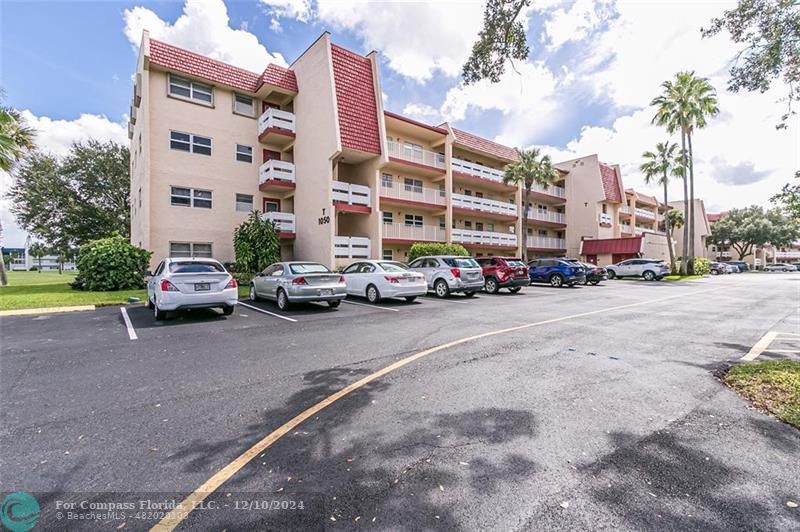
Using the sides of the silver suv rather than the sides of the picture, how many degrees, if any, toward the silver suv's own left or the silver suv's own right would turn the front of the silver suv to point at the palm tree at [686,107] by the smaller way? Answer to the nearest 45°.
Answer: approximately 90° to the silver suv's own right

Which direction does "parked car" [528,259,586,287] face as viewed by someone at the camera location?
facing away from the viewer and to the left of the viewer

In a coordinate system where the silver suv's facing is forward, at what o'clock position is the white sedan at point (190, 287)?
The white sedan is roughly at 9 o'clock from the silver suv.

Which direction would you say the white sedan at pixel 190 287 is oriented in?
away from the camera

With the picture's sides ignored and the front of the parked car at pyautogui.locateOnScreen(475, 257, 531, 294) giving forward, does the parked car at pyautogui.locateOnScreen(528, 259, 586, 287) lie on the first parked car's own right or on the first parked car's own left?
on the first parked car's own right

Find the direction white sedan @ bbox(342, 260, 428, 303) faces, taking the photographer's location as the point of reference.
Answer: facing away from the viewer and to the left of the viewer

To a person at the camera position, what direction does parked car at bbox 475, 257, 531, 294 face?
facing away from the viewer and to the left of the viewer

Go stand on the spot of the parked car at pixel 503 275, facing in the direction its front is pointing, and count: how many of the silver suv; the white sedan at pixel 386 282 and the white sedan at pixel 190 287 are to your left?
3

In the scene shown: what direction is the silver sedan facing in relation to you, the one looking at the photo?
facing away from the viewer and to the left of the viewer

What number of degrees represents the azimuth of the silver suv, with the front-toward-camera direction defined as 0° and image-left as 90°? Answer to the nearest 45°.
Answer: approximately 135°
